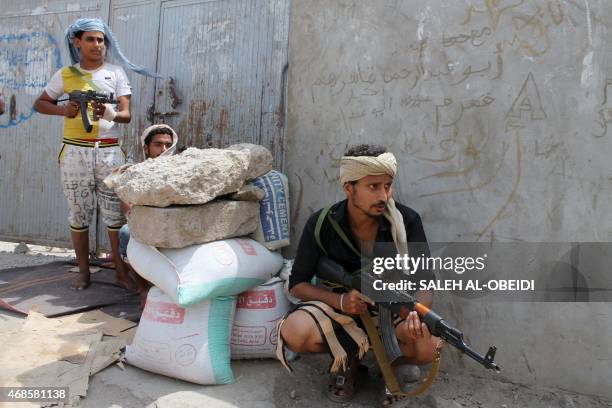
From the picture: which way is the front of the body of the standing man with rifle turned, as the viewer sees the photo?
toward the camera

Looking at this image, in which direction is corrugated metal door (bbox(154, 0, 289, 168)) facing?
toward the camera

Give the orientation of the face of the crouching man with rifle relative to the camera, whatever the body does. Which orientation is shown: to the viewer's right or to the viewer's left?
to the viewer's right

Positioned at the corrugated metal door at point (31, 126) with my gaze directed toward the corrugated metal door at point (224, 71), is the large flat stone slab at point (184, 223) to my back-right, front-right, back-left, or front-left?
front-right

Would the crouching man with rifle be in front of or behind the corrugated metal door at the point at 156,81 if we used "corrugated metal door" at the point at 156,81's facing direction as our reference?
in front

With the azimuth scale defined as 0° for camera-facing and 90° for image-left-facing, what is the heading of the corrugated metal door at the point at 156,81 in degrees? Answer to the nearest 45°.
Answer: approximately 0°

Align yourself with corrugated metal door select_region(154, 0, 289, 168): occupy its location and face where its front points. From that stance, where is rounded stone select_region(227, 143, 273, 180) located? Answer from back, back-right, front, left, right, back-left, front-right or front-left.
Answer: front

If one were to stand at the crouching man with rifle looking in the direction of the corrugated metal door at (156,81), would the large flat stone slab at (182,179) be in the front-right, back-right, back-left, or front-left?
front-left

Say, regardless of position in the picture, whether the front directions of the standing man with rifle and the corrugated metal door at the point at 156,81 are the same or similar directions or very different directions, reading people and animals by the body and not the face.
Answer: same or similar directions

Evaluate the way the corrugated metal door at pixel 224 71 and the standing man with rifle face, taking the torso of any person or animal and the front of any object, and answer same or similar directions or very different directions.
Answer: same or similar directions

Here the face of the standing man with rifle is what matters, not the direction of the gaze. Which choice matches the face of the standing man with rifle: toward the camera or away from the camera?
toward the camera

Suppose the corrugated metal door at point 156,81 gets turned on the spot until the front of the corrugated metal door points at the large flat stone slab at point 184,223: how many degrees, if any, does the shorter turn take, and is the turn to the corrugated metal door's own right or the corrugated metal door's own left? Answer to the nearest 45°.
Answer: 0° — it already faces it

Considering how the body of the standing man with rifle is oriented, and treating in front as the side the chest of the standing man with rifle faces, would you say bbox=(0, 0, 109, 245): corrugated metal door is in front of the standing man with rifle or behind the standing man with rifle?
behind

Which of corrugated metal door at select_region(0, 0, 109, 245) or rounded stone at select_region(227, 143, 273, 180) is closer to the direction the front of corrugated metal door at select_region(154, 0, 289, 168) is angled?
the rounded stone

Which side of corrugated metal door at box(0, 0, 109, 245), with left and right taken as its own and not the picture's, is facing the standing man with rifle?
front

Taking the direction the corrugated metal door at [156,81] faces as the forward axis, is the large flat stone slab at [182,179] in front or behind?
in front
